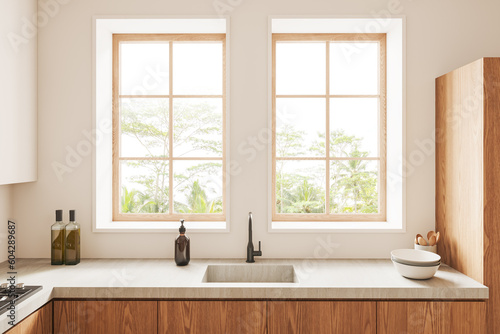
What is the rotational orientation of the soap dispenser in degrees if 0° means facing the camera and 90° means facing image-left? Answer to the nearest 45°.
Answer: approximately 0°

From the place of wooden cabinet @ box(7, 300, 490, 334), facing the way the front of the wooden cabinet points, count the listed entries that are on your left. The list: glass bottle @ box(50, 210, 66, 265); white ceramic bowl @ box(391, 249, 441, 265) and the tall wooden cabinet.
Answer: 2

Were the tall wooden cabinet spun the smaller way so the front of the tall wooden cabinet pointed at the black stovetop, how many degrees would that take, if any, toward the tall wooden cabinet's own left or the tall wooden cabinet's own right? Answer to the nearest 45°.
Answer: approximately 45° to the tall wooden cabinet's own right

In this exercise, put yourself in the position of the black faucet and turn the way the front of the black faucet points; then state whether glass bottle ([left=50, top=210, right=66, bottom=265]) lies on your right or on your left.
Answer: on your right

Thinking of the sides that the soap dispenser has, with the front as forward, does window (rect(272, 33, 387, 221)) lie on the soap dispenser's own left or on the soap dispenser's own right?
on the soap dispenser's own left

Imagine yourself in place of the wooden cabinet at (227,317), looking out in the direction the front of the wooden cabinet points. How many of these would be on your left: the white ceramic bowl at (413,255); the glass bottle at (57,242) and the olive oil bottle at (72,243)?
1
